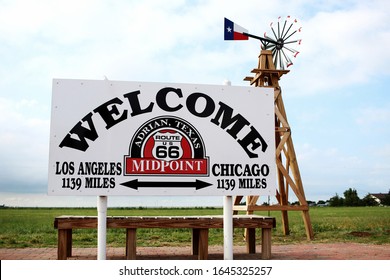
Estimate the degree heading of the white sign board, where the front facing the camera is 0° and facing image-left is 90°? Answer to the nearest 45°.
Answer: approximately 0°
